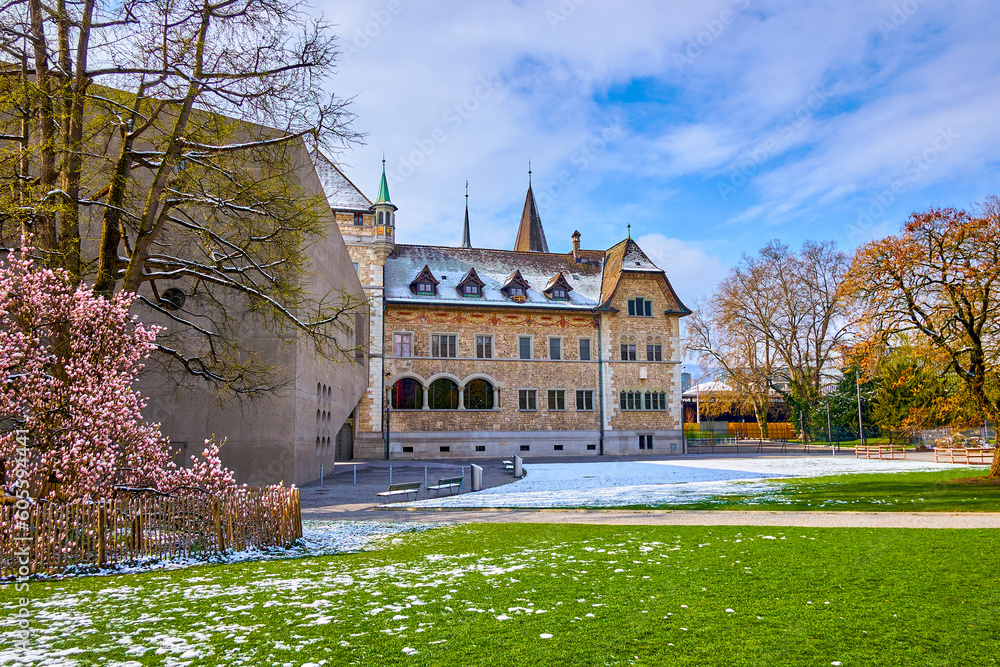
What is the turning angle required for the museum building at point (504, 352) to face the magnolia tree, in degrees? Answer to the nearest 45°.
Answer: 0° — it already faces it

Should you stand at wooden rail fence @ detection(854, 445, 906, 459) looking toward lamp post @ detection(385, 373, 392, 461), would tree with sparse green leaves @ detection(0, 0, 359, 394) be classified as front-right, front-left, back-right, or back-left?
front-left

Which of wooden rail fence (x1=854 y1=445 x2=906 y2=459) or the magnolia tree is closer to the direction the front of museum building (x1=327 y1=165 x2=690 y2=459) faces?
the magnolia tree

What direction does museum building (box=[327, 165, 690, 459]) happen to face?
toward the camera

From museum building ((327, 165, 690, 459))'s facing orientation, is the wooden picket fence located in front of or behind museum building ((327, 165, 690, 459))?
in front

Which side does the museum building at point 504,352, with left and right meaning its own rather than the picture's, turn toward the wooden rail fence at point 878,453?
left

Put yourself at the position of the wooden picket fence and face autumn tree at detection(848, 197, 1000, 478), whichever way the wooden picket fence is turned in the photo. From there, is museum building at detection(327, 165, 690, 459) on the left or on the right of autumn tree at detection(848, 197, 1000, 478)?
left

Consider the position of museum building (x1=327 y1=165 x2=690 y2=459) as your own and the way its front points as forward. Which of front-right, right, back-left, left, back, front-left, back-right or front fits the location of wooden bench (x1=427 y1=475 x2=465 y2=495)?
front

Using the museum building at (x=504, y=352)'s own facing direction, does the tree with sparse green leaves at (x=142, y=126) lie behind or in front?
in front

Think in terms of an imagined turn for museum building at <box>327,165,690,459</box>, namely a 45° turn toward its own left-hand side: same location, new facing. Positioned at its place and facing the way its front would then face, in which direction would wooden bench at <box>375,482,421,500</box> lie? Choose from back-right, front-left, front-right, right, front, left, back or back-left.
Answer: front-right

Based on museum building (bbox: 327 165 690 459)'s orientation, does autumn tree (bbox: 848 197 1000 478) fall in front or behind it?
in front

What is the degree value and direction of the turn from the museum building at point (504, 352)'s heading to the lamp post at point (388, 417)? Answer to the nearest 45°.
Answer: approximately 45° to its right
